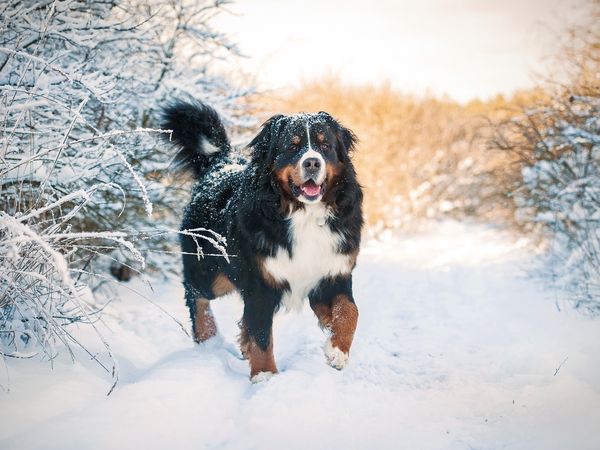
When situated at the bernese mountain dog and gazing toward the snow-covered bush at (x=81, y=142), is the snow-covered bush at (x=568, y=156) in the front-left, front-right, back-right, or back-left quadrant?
back-right

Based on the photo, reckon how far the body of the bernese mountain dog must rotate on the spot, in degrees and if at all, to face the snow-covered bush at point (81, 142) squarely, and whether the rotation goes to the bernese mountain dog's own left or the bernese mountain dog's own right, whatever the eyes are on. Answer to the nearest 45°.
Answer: approximately 135° to the bernese mountain dog's own right

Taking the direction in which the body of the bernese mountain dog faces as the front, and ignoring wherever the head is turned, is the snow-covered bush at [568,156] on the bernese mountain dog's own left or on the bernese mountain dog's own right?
on the bernese mountain dog's own left

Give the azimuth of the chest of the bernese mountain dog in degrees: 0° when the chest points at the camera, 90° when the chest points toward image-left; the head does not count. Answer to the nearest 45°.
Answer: approximately 315°
